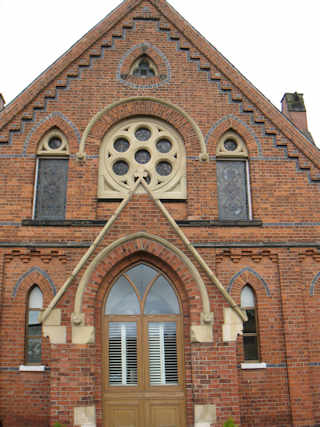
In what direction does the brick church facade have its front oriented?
toward the camera
